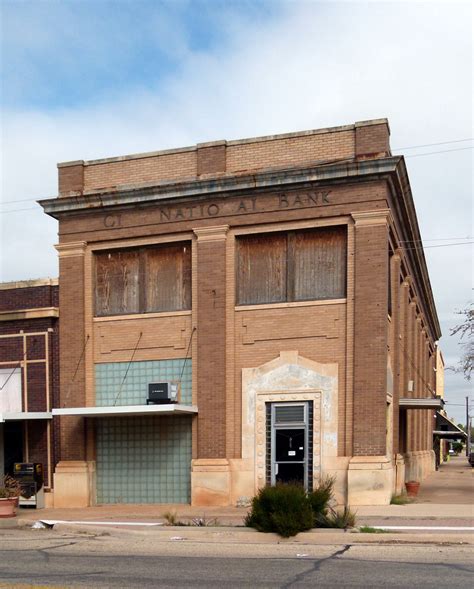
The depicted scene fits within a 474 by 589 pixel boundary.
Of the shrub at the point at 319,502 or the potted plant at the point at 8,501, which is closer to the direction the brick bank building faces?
the shrub

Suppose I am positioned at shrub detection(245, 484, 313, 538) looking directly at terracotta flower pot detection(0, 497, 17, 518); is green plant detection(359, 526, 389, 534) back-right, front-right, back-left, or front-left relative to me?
back-right

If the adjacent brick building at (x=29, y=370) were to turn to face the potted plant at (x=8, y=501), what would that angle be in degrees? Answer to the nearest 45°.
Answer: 0° — it already faces it

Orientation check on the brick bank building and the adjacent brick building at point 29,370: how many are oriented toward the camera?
2

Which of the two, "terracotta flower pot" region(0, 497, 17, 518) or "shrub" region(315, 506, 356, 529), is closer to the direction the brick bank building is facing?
the shrub

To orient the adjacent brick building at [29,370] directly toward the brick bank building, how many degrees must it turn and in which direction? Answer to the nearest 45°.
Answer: approximately 45° to its left

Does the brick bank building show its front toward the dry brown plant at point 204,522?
yes

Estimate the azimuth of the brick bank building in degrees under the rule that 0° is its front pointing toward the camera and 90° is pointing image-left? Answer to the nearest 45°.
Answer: approximately 0°
